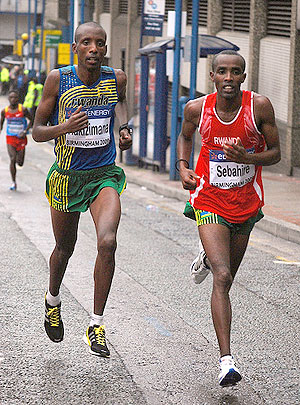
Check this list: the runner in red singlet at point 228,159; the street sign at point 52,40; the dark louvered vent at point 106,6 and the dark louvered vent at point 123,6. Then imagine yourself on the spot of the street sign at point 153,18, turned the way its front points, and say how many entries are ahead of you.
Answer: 1

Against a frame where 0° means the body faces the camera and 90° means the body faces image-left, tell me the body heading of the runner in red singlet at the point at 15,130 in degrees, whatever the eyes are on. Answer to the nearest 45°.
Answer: approximately 0°

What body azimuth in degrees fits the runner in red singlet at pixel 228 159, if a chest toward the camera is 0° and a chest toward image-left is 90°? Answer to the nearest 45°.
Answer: approximately 0°

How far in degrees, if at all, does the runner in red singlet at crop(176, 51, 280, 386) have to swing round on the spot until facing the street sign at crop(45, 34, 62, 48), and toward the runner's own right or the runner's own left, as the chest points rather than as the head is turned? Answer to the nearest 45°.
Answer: approximately 180°

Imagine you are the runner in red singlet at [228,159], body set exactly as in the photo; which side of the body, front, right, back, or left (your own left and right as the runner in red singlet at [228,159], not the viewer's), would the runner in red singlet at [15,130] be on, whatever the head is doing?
back

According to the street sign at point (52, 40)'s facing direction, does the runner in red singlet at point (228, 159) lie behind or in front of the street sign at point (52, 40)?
in front
